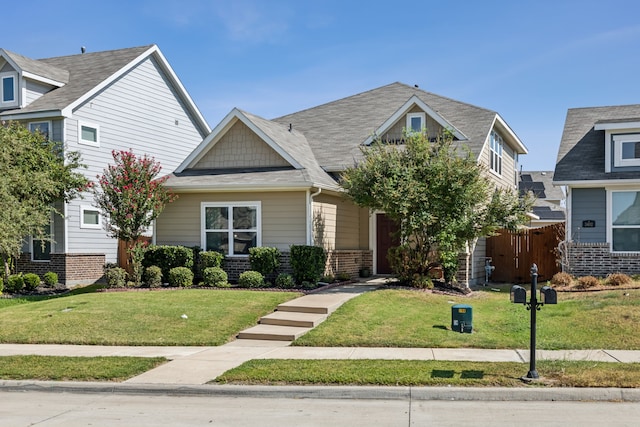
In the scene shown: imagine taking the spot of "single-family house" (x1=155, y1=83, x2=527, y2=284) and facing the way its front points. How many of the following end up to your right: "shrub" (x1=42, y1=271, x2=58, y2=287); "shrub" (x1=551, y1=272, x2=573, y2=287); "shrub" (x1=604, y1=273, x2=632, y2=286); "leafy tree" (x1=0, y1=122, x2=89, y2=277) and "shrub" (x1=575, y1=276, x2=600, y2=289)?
2

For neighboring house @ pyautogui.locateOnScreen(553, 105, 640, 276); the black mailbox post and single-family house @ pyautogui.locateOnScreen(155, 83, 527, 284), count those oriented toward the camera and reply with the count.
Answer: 3

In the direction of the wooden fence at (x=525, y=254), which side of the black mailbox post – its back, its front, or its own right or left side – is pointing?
back

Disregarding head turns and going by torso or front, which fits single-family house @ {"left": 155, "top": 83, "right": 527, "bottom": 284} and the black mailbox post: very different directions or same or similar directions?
same or similar directions

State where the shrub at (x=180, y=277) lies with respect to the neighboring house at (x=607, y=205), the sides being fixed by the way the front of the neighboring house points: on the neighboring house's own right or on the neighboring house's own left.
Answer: on the neighboring house's own right

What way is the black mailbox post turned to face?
toward the camera

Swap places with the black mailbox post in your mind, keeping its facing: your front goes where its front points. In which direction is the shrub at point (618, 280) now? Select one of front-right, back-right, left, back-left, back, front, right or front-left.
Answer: back

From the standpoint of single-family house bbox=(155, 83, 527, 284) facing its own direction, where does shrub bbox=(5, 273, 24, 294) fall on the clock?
The shrub is roughly at 3 o'clock from the single-family house.

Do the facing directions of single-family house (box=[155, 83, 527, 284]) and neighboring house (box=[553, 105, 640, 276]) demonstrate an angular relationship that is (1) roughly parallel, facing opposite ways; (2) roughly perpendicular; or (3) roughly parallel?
roughly parallel

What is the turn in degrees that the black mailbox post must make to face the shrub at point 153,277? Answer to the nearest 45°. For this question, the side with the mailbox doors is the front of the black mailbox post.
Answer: approximately 135° to its right

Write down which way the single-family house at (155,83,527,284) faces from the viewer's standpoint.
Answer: facing the viewer

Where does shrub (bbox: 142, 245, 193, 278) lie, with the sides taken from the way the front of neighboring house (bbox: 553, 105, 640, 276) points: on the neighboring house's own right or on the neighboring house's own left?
on the neighboring house's own right

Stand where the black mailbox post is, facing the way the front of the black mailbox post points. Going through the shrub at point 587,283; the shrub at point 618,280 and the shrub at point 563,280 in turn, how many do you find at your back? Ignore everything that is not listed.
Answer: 3

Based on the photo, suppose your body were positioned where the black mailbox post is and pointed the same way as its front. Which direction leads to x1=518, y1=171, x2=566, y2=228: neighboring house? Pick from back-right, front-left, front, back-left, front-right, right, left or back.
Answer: back

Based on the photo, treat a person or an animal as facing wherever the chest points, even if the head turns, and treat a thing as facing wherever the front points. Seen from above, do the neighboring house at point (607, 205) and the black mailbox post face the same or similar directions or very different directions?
same or similar directions

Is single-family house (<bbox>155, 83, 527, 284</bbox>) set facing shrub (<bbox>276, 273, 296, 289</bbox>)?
yes
